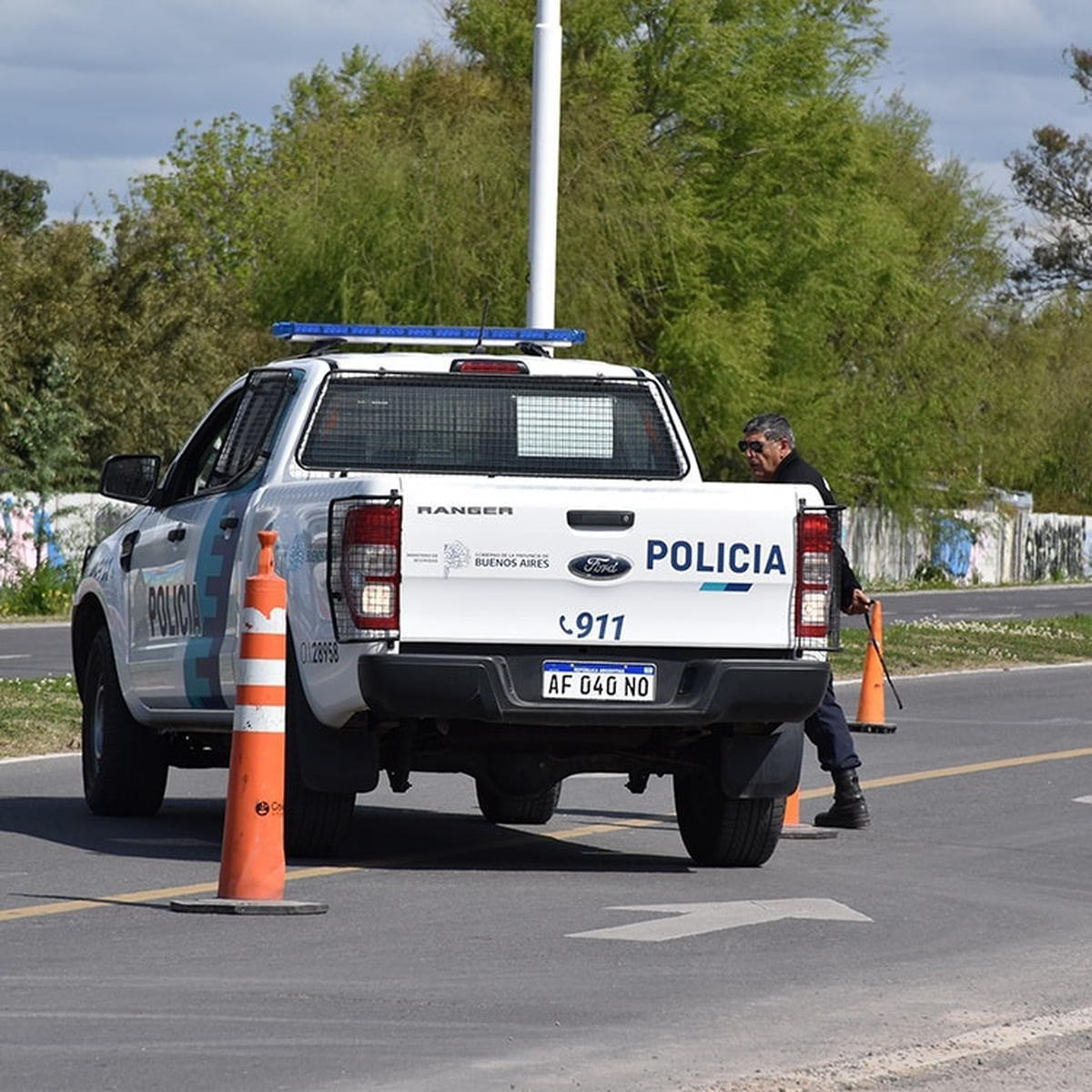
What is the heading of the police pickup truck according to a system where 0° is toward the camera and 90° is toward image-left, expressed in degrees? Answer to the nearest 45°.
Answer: approximately 180°

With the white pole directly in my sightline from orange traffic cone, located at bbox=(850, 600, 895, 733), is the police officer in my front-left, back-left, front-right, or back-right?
back-left

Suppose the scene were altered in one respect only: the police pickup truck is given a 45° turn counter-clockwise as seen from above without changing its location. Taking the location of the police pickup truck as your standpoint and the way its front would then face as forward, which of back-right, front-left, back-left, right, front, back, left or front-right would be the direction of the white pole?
front-right

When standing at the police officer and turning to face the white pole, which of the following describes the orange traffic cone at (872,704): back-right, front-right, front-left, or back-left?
front-right

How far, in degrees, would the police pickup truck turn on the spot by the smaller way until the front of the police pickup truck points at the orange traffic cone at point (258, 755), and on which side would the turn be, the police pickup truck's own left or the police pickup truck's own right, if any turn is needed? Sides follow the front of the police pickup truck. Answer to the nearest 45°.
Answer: approximately 135° to the police pickup truck's own left

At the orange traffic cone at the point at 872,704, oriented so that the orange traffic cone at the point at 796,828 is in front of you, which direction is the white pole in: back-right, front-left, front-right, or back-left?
back-right
